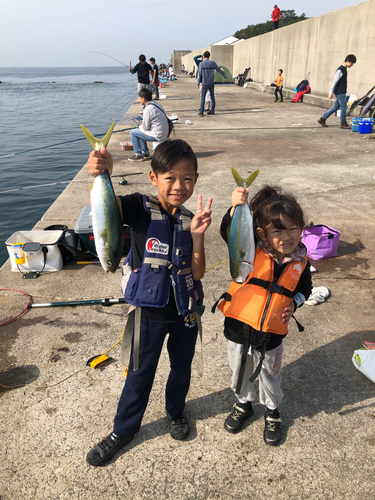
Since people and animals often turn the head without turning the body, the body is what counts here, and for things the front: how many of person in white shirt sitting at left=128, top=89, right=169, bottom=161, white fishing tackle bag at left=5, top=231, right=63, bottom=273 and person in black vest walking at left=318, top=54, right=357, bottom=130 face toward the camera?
1

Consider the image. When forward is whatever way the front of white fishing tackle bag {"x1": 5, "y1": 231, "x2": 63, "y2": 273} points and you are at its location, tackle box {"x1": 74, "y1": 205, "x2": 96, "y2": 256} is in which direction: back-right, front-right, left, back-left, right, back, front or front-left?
left

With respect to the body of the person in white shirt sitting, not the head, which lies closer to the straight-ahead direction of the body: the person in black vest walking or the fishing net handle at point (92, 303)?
the fishing net handle

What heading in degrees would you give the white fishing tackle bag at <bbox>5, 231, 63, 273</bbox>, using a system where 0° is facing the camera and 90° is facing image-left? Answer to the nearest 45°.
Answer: approximately 0°

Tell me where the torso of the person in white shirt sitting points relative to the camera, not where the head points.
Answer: to the viewer's left

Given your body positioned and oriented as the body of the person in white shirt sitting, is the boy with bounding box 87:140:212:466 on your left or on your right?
on your left
